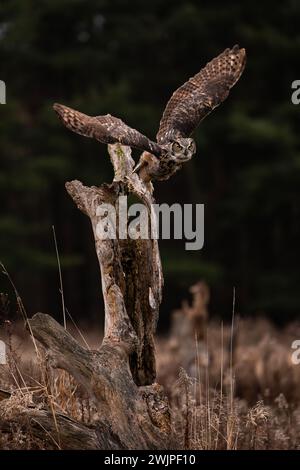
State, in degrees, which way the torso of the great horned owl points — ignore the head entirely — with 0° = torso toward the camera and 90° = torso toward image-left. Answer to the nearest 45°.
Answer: approximately 315°
